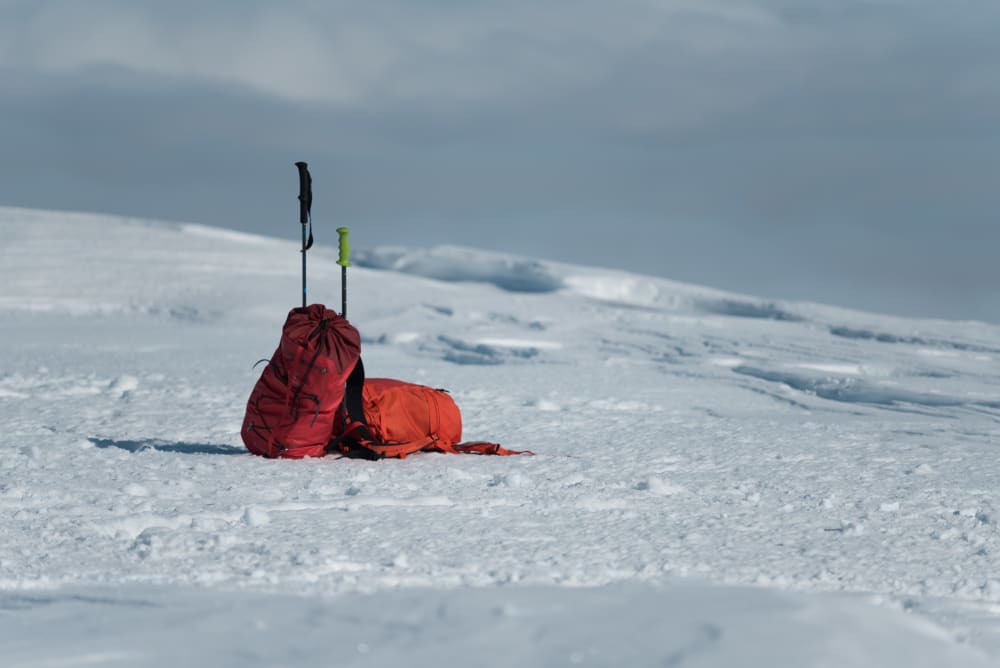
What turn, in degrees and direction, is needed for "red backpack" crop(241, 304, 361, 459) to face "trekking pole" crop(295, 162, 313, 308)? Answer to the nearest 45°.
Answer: approximately 135° to its right

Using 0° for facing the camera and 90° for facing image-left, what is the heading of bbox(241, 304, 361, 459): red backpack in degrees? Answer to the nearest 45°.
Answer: approximately 45°
